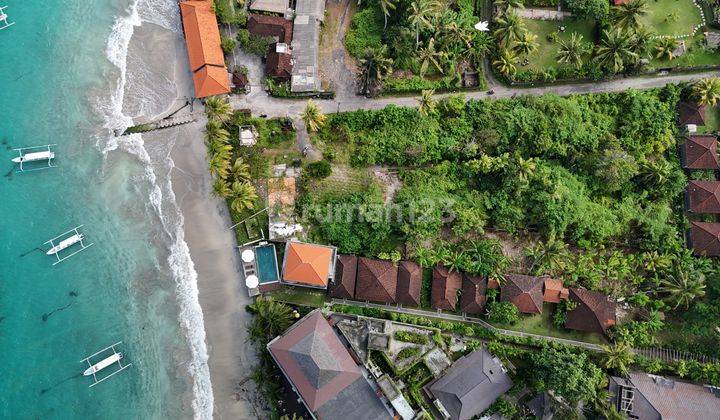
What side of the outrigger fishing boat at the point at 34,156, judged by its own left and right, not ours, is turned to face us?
left

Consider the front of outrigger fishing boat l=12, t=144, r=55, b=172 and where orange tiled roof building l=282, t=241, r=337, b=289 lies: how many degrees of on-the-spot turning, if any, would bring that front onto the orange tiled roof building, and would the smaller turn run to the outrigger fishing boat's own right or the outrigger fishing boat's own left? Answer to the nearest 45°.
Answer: approximately 135° to the outrigger fishing boat's own left

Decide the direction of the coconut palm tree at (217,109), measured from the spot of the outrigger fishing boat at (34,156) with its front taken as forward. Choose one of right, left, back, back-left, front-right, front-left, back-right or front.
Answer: back-left

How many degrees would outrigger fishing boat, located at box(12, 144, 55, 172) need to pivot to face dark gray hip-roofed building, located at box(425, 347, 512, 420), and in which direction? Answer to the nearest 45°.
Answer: approximately 135° to its left

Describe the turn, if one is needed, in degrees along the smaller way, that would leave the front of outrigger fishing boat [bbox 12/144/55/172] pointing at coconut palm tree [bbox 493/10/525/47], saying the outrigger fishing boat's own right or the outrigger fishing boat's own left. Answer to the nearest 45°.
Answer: approximately 135° to the outrigger fishing boat's own left

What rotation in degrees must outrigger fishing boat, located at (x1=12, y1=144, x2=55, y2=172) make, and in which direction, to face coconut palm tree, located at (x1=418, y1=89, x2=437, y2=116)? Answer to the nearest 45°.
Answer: approximately 135° to its left

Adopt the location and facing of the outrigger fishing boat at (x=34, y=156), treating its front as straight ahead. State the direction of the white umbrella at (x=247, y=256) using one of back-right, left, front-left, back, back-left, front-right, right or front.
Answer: back-left
